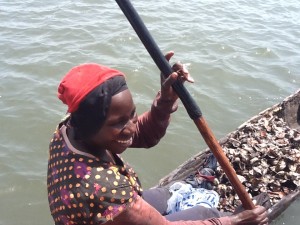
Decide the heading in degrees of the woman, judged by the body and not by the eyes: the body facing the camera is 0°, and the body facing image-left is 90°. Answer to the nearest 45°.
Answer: approximately 270°
